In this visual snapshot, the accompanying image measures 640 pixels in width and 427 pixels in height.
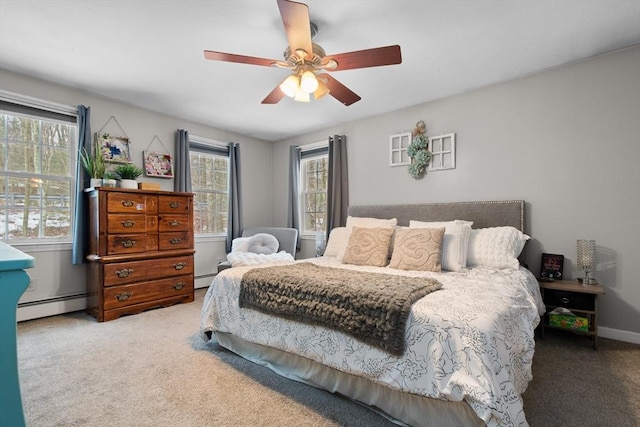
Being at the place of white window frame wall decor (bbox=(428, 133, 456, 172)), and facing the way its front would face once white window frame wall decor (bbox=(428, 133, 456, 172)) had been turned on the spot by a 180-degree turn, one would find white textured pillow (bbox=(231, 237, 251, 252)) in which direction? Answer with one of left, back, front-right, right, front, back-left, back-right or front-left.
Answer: back-left

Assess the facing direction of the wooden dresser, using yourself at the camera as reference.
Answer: facing the viewer and to the right of the viewer

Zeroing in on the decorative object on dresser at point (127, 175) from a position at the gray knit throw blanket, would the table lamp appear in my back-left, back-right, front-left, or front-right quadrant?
back-right

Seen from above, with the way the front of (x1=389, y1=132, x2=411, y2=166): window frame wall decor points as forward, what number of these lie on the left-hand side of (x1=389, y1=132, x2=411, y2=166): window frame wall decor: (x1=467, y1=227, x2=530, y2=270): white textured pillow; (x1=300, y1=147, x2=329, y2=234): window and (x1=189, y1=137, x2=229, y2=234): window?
1

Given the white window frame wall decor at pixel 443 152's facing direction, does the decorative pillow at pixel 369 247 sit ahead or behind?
ahead

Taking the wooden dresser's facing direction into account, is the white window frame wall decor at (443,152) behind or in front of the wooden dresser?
in front

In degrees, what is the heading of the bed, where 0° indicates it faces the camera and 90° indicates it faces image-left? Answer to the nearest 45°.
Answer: approximately 45°

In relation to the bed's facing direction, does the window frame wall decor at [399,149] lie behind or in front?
behind

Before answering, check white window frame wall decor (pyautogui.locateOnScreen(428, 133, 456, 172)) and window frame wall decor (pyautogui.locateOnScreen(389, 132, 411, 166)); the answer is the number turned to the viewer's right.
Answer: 0

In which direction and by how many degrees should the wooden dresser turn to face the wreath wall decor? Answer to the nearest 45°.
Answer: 0° — it already faces it

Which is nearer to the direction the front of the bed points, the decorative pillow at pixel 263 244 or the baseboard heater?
the baseboard heater

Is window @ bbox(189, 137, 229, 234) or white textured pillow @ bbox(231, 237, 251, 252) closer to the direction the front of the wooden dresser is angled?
the white textured pillow

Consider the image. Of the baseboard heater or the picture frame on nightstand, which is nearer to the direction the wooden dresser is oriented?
the picture frame on nightstand

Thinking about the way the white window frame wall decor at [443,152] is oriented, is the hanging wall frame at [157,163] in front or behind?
in front
